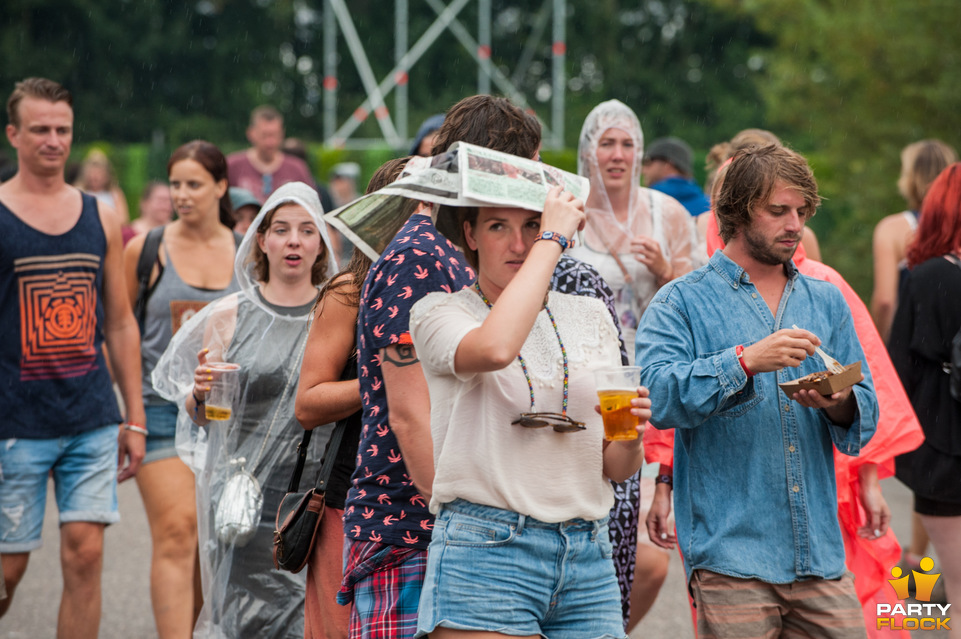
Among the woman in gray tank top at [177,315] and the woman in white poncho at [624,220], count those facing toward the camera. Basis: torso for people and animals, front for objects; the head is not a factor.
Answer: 2

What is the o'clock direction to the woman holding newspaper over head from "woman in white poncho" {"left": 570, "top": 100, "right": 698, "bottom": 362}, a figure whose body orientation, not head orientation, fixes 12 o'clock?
The woman holding newspaper over head is roughly at 12 o'clock from the woman in white poncho.

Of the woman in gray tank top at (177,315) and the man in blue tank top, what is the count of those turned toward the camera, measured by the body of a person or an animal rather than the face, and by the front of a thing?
2

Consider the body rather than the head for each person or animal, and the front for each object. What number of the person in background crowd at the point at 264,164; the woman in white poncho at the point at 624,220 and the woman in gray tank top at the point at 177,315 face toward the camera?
3

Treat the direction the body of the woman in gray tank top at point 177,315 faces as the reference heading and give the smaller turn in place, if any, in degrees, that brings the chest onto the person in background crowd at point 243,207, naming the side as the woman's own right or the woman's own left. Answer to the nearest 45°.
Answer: approximately 180°

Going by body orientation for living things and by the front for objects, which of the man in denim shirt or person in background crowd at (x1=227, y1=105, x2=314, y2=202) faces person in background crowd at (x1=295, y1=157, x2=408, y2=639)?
person in background crowd at (x1=227, y1=105, x2=314, y2=202)

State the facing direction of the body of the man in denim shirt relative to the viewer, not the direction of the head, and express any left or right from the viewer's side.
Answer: facing the viewer and to the right of the viewer

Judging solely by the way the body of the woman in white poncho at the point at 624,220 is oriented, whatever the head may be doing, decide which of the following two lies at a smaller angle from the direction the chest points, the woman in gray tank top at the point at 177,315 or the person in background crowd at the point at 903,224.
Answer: the woman in gray tank top

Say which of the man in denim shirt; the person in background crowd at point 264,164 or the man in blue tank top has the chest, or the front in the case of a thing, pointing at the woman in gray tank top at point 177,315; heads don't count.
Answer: the person in background crowd

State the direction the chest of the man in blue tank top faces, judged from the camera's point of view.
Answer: toward the camera

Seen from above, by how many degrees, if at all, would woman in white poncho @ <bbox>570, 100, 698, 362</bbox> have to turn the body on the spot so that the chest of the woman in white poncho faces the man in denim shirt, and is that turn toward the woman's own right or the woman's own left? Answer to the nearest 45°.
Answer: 0° — they already face them

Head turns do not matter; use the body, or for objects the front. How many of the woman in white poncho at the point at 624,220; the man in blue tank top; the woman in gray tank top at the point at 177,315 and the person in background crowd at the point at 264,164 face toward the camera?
4

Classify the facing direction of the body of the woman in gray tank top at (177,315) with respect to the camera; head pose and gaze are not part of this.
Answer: toward the camera
